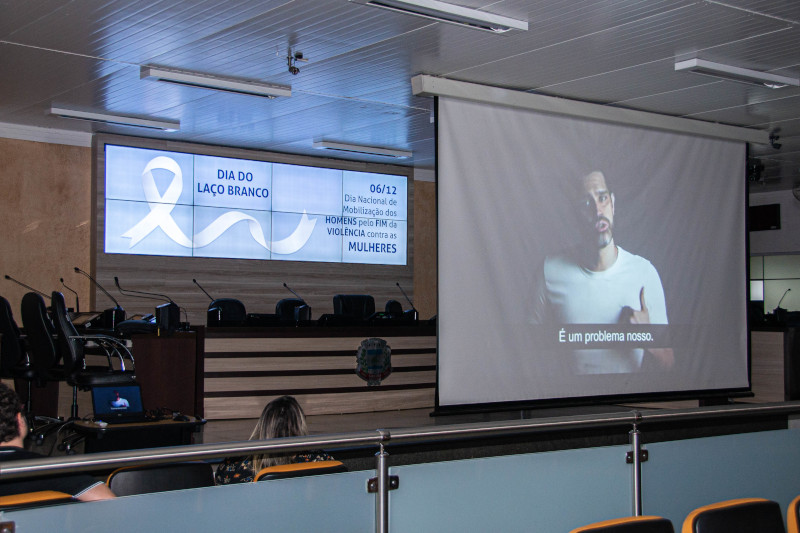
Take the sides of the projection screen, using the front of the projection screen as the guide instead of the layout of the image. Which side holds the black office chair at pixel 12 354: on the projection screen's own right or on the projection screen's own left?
on the projection screen's own right

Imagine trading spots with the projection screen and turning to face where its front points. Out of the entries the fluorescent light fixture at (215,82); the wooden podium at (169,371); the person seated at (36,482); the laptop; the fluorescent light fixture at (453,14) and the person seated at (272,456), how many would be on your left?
0

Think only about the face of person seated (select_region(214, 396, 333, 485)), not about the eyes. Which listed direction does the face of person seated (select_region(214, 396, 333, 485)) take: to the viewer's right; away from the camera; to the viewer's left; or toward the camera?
away from the camera

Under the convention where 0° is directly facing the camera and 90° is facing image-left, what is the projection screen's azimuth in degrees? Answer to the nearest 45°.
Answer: approximately 315°

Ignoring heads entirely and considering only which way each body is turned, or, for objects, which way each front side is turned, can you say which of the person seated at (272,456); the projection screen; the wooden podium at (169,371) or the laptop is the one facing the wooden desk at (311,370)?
the person seated

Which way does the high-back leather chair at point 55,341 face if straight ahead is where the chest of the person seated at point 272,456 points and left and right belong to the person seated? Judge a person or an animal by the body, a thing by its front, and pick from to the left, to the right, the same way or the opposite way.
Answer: to the right

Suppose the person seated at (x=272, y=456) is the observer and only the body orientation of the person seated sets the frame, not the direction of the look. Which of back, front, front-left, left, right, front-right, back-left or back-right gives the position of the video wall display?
front

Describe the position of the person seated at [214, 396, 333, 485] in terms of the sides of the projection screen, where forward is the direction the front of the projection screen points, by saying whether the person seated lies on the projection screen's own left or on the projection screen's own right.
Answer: on the projection screen's own right

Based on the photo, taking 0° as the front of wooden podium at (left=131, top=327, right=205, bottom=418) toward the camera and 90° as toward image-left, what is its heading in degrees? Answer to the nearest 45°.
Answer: approximately 45°

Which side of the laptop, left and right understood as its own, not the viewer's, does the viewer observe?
front

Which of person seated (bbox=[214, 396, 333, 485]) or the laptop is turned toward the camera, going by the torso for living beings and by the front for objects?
the laptop

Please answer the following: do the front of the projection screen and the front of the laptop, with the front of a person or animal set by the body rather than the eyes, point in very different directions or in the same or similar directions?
same or similar directions

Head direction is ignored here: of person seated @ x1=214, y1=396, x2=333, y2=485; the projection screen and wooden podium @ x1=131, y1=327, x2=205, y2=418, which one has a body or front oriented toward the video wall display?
the person seated

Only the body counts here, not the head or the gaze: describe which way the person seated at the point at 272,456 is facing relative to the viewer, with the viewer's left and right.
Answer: facing away from the viewer

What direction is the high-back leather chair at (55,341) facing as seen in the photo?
to the viewer's right
